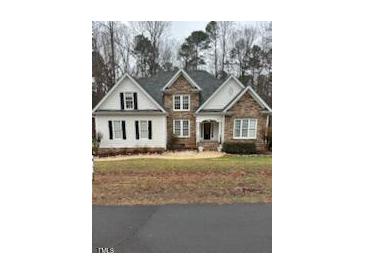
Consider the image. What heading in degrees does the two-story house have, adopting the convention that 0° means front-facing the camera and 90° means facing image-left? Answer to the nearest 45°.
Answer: approximately 0°
